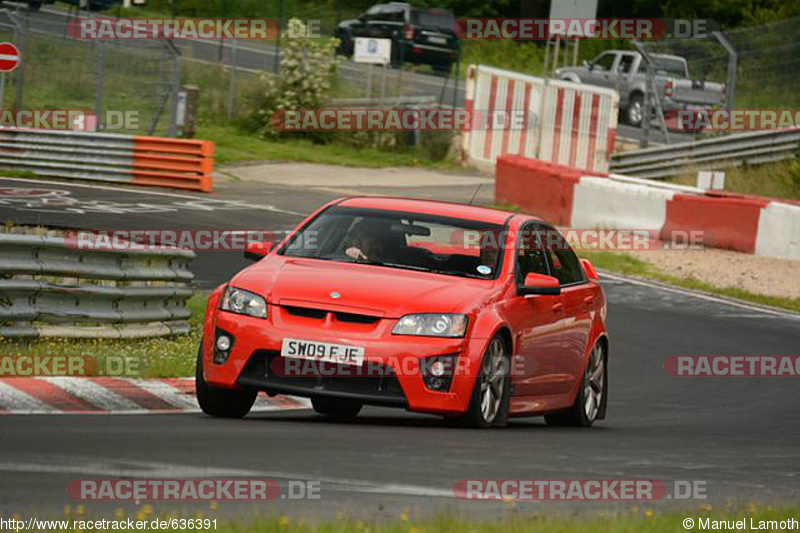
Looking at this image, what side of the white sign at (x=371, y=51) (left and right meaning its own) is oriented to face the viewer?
front

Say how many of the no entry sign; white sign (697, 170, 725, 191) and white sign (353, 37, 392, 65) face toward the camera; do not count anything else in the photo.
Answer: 3

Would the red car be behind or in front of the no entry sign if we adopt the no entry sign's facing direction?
in front

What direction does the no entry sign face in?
toward the camera

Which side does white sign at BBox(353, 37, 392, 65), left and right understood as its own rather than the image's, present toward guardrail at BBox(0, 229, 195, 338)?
front

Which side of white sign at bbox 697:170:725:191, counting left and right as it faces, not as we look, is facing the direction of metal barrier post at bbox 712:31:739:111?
back

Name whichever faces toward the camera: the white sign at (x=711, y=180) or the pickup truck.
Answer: the white sign

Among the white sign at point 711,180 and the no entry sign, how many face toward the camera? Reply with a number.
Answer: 2

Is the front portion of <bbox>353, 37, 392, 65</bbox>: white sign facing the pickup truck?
no

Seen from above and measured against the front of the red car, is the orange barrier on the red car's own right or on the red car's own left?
on the red car's own right

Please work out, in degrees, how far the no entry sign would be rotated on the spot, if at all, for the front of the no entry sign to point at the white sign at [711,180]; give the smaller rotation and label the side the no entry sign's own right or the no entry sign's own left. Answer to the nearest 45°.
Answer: approximately 90° to the no entry sign's own left

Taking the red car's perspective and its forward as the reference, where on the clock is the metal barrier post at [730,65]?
The metal barrier post is roughly at 5 o'clock from the red car.

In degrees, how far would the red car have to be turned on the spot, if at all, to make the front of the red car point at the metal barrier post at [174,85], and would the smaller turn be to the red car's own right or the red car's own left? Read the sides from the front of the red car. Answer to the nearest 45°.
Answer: approximately 135° to the red car's own right

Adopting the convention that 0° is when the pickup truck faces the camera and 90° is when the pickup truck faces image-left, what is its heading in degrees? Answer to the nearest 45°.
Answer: approximately 135°

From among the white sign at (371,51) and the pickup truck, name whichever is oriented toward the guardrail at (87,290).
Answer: the white sign

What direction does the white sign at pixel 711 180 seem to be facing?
toward the camera

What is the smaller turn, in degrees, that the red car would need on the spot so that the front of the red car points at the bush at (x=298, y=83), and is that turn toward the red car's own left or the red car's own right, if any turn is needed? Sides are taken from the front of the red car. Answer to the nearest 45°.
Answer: approximately 135° to the red car's own right

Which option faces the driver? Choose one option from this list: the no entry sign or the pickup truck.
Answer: the no entry sign

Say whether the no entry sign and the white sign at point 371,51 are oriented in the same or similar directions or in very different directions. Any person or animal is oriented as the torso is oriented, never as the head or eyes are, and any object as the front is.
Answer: same or similar directions
